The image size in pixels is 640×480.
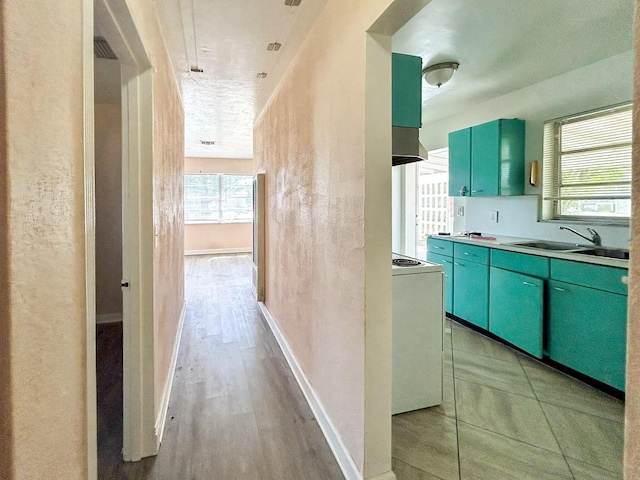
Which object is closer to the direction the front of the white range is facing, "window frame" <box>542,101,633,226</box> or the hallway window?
the window frame

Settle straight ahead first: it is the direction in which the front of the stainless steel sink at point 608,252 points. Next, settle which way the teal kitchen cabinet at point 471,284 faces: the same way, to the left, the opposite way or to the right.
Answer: the same way

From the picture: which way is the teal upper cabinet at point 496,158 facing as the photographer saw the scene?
facing the viewer and to the left of the viewer

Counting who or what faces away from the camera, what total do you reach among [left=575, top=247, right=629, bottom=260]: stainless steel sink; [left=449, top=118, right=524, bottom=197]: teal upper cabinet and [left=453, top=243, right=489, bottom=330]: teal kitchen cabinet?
0

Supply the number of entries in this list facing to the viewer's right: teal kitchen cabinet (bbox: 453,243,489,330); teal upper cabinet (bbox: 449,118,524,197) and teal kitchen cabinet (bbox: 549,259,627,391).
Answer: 0

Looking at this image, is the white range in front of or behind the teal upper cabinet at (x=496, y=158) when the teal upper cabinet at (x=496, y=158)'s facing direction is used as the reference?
in front

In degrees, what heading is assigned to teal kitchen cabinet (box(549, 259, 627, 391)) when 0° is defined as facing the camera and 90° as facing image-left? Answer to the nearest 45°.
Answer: approximately 45°

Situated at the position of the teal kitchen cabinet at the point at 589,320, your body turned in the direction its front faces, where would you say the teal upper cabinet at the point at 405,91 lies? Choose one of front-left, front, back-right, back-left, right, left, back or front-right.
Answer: front

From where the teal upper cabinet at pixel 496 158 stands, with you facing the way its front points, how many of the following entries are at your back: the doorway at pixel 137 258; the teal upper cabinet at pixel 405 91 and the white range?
0

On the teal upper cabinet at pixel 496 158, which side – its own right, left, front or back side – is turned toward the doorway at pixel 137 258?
front

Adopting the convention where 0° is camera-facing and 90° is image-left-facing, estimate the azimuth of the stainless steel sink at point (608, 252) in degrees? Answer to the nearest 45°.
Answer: approximately 45°
